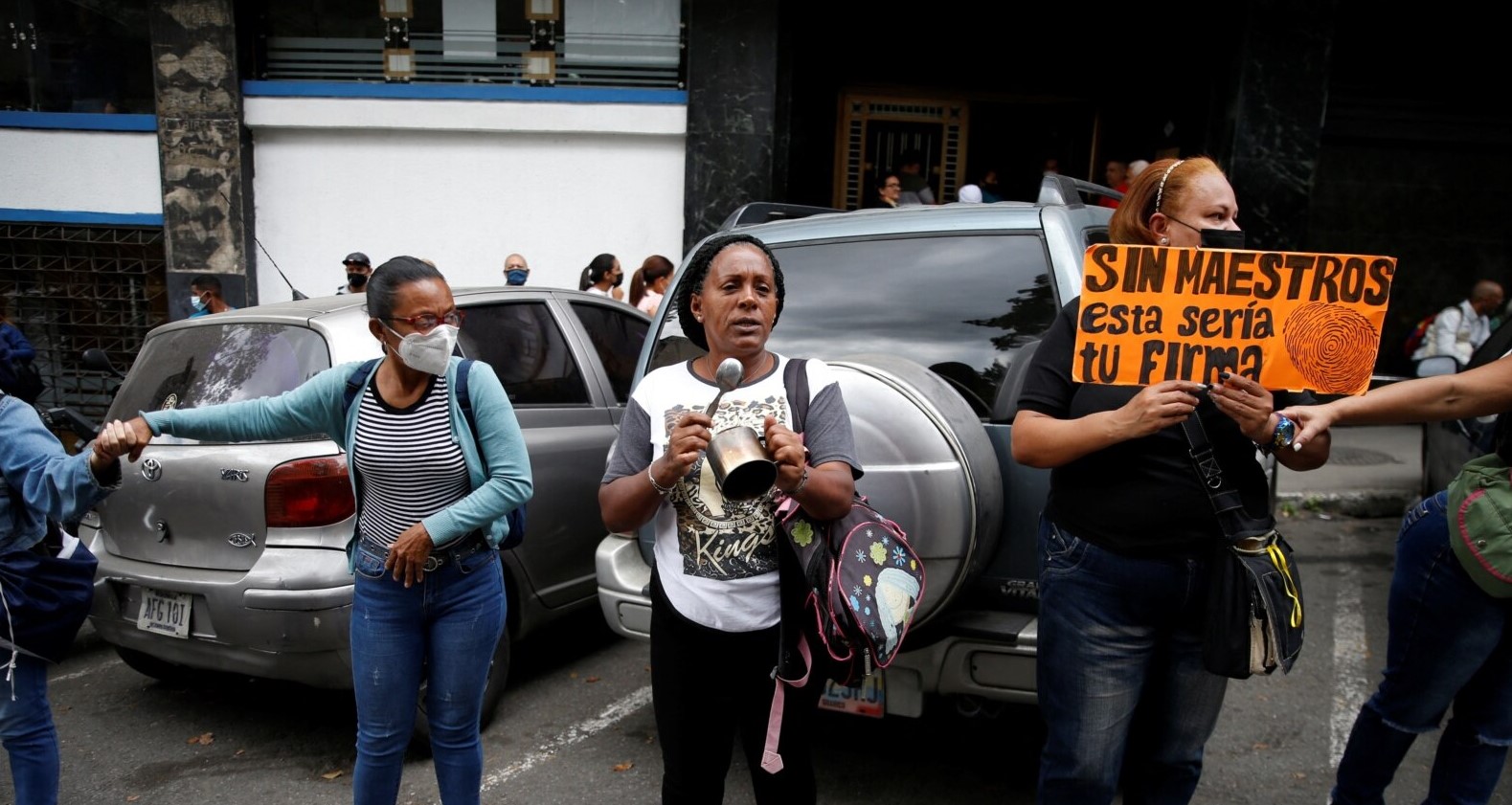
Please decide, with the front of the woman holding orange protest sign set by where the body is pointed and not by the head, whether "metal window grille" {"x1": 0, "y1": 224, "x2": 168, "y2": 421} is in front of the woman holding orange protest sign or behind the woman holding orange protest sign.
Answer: behind

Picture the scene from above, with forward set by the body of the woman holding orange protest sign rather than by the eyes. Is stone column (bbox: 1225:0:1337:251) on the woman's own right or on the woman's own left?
on the woman's own left

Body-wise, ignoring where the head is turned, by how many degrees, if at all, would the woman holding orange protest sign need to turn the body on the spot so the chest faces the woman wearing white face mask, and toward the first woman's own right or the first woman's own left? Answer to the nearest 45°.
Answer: approximately 135° to the first woman's own right

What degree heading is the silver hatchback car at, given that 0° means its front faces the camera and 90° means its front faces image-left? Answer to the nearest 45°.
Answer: approximately 225°

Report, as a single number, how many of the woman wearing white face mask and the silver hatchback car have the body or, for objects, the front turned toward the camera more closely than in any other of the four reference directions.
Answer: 1

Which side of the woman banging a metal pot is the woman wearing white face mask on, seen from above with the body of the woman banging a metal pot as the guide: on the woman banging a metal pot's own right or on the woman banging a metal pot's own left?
on the woman banging a metal pot's own right

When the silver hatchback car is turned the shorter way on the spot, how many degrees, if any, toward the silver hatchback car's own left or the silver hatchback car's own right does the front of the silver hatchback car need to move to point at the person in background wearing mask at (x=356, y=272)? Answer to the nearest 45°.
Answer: approximately 45° to the silver hatchback car's own left

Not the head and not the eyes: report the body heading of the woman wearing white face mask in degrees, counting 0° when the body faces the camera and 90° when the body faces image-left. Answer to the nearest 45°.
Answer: approximately 0°

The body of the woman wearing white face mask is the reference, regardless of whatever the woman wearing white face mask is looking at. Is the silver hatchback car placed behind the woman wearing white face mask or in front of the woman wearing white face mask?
behind

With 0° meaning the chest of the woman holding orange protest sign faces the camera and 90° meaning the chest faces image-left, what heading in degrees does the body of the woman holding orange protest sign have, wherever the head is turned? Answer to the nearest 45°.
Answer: approximately 315°

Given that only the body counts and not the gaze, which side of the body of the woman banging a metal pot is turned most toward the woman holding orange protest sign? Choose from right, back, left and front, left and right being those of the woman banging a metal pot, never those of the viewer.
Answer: left

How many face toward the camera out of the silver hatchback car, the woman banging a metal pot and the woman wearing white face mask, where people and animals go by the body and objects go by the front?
2
